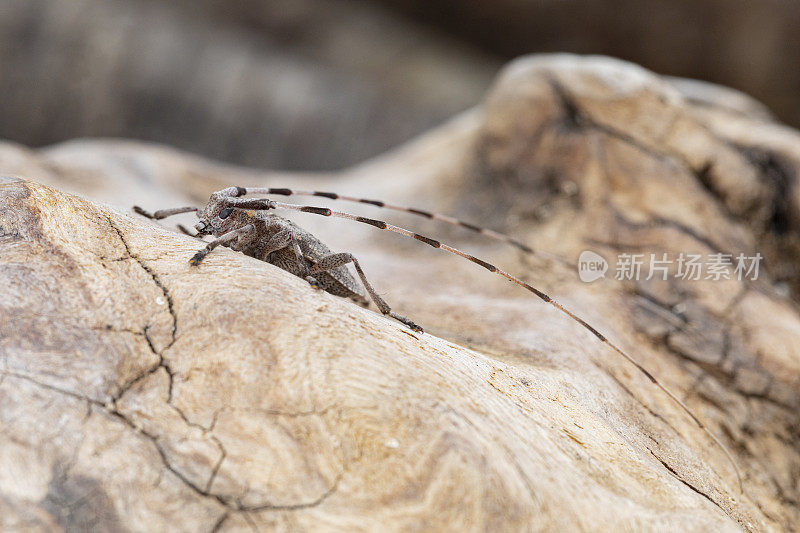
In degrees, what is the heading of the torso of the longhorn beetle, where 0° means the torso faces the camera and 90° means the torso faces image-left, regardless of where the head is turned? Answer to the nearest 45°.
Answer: approximately 90°
